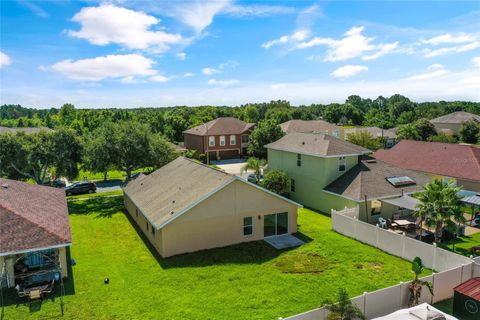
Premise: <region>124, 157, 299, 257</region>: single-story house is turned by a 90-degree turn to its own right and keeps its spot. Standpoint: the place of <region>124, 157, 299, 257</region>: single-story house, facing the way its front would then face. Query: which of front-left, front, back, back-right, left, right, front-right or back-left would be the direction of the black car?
left

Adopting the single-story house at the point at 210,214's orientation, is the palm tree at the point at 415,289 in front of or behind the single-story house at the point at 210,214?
behind

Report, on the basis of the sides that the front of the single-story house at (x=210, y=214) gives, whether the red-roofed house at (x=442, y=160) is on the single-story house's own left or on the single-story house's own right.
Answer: on the single-story house's own right

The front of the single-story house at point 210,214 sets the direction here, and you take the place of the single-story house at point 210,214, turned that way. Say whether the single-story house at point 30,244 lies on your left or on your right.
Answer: on your left

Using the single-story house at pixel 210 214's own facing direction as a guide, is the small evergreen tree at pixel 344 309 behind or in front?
behind

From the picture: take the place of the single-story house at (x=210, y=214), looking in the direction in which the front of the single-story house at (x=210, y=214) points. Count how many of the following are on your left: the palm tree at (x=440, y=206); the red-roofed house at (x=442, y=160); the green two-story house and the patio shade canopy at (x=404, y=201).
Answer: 0

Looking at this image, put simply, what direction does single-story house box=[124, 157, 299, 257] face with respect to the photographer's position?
facing away from the viewer and to the left of the viewer

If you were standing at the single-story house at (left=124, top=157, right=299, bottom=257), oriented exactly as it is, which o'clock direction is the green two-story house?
The green two-story house is roughly at 3 o'clock from the single-story house.

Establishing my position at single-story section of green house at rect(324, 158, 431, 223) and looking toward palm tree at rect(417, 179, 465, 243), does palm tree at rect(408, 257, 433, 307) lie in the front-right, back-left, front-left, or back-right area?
front-right

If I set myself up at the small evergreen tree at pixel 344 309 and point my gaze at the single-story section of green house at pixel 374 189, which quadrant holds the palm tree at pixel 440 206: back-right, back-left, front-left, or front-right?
front-right

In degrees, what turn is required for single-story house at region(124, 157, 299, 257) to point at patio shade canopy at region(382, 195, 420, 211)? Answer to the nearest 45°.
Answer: approximately 135° to its right

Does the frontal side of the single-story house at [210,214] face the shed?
no
